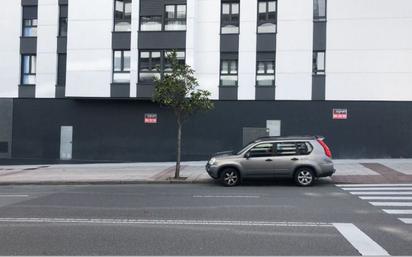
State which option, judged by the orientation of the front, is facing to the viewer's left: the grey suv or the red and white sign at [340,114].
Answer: the grey suv

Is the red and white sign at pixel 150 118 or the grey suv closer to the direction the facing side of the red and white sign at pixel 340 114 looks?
the grey suv

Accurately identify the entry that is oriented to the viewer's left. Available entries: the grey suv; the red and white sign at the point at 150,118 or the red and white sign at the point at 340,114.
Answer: the grey suv

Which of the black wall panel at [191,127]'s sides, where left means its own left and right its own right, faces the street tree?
front

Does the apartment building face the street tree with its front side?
yes

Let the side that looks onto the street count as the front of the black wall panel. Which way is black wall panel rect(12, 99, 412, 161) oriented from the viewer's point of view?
toward the camera

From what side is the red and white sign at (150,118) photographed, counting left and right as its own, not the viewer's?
front

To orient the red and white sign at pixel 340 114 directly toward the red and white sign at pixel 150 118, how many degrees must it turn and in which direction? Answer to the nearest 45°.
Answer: approximately 90° to its right

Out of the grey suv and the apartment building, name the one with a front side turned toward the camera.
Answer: the apartment building

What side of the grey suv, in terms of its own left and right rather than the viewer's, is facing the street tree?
front

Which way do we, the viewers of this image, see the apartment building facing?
facing the viewer

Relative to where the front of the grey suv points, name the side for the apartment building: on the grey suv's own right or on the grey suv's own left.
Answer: on the grey suv's own right

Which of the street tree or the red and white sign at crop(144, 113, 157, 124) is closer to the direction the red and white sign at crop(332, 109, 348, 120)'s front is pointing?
the street tree

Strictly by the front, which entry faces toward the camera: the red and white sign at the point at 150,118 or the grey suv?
the red and white sign

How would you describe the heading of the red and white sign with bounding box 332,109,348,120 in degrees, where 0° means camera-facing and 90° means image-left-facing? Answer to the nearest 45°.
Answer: approximately 0°

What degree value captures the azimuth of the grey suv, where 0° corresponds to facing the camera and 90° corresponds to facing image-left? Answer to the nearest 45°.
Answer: approximately 90°

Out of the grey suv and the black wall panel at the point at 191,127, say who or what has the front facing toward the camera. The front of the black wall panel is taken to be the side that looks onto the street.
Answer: the black wall panel

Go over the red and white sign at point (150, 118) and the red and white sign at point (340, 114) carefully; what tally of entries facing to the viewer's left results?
0

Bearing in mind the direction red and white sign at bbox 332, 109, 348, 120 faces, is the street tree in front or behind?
in front

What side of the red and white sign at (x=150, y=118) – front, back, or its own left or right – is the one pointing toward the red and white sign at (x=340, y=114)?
left

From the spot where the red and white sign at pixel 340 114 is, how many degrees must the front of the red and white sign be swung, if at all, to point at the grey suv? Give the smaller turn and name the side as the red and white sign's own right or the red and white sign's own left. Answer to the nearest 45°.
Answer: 0° — it already faces it
